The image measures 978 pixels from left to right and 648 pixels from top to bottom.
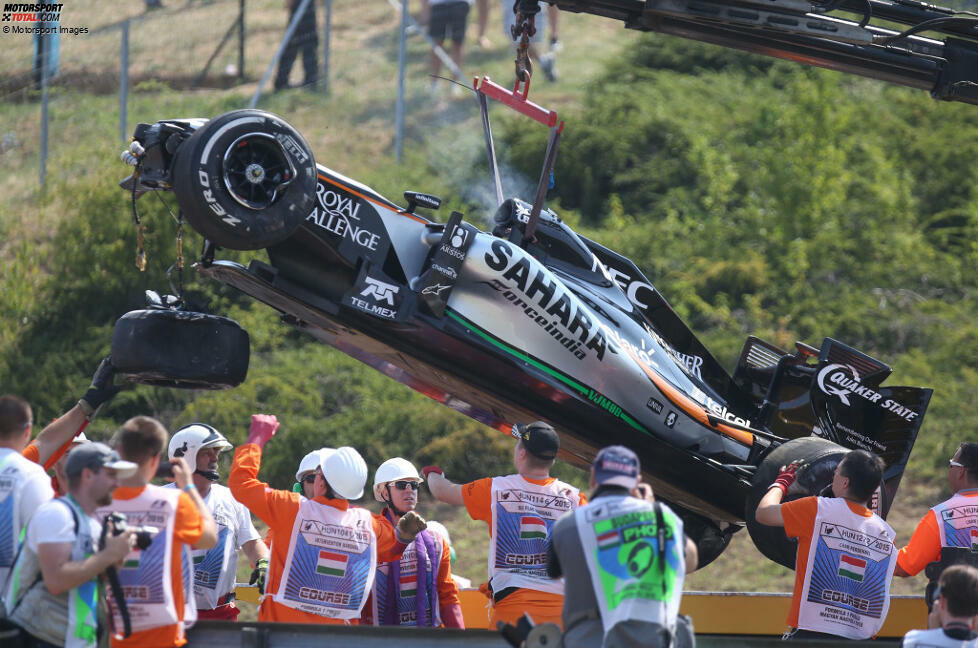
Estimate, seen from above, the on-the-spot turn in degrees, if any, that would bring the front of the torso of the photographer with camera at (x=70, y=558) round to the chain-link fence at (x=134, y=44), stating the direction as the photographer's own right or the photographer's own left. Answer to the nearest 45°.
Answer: approximately 90° to the photographer's own left

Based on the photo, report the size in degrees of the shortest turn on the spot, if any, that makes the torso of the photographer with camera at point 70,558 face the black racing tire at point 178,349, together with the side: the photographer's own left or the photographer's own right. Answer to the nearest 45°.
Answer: approximately 90° to the photographer's own left

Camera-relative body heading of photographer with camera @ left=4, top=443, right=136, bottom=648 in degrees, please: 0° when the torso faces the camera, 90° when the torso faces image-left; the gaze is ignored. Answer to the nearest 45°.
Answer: approximately 270°

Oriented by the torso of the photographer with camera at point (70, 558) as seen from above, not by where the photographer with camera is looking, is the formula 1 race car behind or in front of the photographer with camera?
in front

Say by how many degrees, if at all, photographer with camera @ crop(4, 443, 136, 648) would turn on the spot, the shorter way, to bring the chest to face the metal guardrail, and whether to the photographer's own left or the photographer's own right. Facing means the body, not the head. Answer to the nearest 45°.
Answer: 0° — they already face it

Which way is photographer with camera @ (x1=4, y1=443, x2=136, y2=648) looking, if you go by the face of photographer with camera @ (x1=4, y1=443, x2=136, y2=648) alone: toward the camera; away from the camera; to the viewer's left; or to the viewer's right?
to the viewer's right
